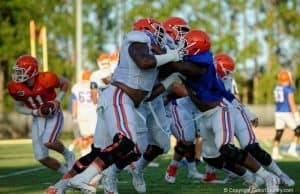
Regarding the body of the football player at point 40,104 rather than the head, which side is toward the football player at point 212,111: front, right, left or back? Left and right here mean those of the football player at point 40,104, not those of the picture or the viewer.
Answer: left

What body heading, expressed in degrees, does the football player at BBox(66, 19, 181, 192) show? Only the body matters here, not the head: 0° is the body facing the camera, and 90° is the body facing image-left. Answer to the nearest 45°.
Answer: approximately 270°

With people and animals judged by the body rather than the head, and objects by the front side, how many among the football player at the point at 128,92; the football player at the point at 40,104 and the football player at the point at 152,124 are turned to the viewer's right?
2

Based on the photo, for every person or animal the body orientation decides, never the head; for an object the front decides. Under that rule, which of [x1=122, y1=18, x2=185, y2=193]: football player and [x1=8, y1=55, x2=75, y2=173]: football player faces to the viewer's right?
[x1=122, y1=18, x2=185, y2=193]: football player

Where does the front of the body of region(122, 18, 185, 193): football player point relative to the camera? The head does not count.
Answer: to the viewer's right
